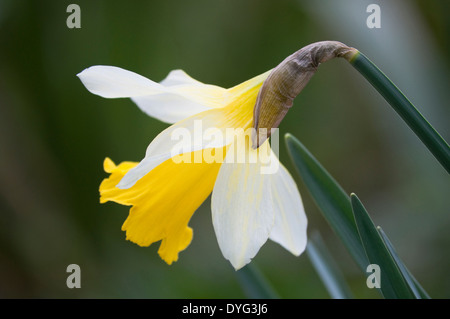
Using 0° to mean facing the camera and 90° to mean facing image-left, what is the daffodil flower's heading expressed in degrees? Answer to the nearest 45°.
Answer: approximately 90°
